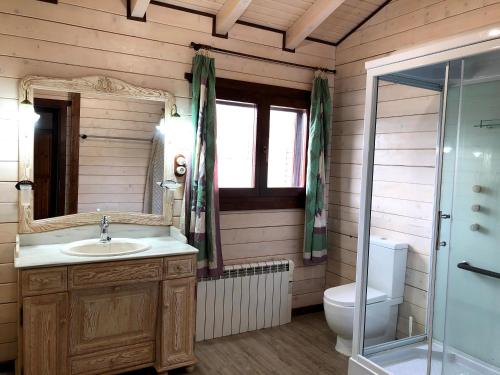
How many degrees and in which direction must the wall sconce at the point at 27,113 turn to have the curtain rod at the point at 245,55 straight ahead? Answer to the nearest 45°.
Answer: approximately 90° to its left

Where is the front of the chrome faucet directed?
toward the camera

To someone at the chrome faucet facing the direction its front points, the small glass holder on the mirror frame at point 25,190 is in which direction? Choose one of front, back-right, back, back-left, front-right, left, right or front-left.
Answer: right

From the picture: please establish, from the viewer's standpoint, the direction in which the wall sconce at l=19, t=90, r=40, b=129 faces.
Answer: facing the viewer

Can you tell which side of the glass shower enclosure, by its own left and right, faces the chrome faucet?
front

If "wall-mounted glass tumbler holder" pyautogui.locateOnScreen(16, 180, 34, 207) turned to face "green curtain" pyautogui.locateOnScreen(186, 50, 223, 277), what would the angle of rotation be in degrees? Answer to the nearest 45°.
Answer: approximately 90° to its left

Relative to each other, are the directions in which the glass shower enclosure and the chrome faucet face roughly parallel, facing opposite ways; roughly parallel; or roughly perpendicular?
roughly perpendicular

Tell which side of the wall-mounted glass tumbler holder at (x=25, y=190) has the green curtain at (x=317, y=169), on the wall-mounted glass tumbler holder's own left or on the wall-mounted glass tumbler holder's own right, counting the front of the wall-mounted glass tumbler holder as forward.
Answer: on the wall-mounted glass tumbler holder's own left

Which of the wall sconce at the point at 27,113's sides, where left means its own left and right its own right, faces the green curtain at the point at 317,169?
left

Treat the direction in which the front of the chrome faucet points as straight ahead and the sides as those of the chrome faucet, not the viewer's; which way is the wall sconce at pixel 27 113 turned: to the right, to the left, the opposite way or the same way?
the same way

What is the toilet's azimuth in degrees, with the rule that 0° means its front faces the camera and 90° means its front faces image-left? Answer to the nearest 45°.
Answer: approximately 45°

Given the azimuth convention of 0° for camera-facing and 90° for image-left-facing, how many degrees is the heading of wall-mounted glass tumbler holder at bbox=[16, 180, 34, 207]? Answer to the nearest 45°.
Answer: approximately 0°

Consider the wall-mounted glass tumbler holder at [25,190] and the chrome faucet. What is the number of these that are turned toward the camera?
2

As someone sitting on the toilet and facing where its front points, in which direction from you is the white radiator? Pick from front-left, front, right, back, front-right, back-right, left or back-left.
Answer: front-right
